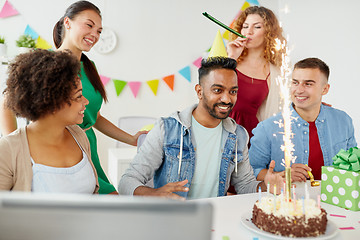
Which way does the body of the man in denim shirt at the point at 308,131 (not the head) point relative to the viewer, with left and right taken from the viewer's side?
facing the viewer

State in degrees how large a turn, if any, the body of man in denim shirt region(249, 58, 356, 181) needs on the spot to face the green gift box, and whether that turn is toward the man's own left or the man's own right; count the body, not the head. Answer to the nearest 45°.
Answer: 0° — they already face it

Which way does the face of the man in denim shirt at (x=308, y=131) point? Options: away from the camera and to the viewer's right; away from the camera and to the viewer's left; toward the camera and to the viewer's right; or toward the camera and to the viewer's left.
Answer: toward the camera and to the viewer's left

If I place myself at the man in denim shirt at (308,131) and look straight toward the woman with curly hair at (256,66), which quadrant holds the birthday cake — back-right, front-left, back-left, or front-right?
back-left

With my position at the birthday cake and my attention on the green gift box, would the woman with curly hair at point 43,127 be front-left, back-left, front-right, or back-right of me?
back-left

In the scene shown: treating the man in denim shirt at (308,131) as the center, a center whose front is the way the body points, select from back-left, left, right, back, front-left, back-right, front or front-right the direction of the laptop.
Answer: front

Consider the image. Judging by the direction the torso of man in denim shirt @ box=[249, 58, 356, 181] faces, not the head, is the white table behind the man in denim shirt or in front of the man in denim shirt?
in front

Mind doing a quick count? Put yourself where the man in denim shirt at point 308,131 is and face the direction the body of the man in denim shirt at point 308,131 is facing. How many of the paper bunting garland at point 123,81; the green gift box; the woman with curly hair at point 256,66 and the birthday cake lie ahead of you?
2

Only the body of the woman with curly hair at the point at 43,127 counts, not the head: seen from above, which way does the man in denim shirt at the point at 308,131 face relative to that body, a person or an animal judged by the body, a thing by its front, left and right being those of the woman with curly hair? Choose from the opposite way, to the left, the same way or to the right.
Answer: to the right

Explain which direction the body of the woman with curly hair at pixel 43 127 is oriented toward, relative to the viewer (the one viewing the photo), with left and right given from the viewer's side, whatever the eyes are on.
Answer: facing the viewer and to the right of the viewer

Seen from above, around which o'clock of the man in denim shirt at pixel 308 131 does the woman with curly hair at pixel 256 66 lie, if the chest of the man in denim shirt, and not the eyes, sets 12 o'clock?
The woman with curly hair is roughly at 5 o'clock from the man in denim shirt.

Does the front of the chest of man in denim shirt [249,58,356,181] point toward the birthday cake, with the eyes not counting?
yes

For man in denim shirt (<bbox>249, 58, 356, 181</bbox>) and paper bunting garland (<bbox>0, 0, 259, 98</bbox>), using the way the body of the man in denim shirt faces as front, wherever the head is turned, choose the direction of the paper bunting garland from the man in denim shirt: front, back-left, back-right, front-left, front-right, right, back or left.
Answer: back-right

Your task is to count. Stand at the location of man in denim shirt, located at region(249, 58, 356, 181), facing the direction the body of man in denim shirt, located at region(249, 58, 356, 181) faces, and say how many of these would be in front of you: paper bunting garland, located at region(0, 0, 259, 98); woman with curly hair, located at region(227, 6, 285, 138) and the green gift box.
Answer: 1
